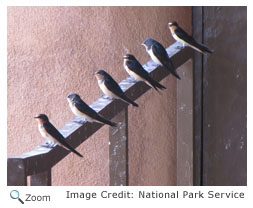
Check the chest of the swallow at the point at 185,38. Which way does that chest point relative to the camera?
to the viewer's left

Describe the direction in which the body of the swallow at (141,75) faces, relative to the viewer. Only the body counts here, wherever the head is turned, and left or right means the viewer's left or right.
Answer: facing to the left of the viewer

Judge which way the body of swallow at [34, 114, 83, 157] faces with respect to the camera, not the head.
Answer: to the viewer's left

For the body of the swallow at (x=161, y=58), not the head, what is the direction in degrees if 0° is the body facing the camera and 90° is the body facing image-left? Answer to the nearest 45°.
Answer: approximately 90°
